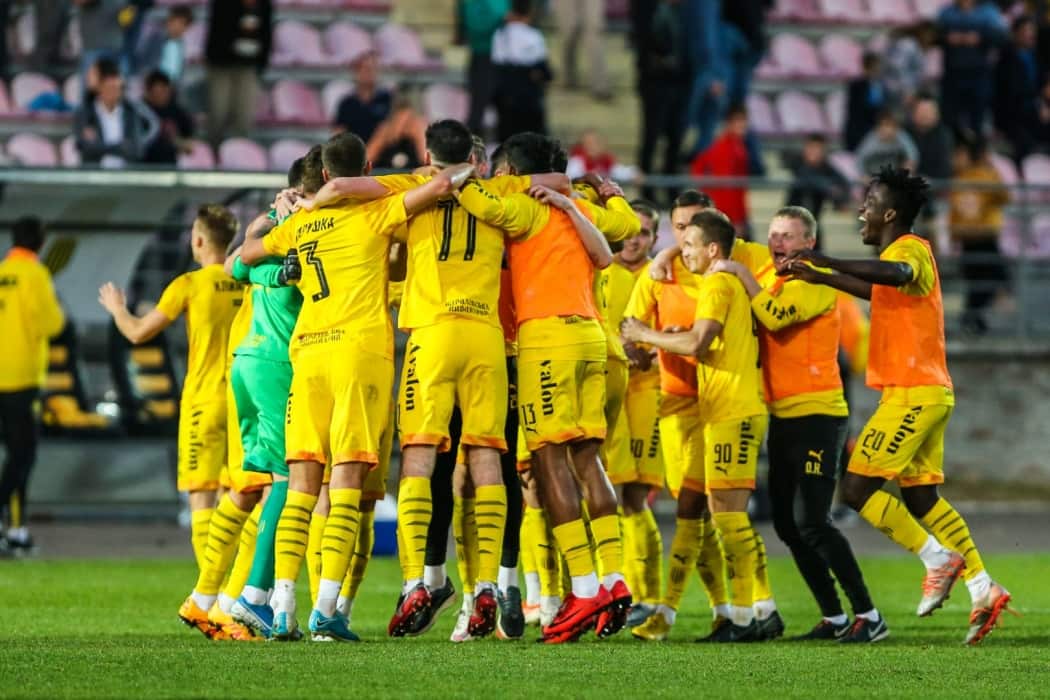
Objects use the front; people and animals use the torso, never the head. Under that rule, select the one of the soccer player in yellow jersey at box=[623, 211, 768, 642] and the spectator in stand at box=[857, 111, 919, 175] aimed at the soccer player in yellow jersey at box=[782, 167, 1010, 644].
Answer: the spectator in stand

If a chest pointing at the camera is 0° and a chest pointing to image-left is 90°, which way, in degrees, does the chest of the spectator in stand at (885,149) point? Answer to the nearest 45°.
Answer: approximately 0°

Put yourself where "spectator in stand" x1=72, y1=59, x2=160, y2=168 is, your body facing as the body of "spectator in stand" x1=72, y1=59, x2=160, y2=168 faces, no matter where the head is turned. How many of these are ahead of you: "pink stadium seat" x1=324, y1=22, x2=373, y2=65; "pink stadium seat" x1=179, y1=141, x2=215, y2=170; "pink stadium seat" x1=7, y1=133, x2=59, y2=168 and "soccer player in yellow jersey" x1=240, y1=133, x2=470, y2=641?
1

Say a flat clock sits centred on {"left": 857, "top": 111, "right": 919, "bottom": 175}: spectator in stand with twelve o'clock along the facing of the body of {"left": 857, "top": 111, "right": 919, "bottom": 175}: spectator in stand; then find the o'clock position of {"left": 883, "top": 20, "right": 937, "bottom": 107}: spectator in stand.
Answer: {"left": 883, "top": 20, "right": 937, "bottom": 107}: spectator in stand is roughly at 6 o'clock from {"left": 857, "top": 111, "right": 919, "bottom": 175}: spectator in stand.

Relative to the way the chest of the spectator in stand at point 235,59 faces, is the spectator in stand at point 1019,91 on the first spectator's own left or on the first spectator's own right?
on the first spectator's own left

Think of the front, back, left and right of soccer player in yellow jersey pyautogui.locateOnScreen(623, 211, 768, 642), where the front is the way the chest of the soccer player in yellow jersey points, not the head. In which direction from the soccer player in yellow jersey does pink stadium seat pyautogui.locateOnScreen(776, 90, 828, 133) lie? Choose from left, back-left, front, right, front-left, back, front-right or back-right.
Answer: right

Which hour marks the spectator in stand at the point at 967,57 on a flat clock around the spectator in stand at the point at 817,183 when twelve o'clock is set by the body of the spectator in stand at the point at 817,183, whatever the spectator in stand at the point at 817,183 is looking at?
the spectator in stand at the point at 967,57 is roughly at 7 o'clock from the spectator in stand at the point at 817,183.

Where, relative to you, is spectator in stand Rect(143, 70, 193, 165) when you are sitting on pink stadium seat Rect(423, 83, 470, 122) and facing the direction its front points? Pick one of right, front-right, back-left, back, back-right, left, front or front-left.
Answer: front-right

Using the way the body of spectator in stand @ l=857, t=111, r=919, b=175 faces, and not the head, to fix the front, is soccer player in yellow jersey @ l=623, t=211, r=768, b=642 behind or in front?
in front

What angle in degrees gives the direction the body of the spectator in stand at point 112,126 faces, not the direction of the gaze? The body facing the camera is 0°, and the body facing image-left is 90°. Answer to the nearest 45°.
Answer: approximately 0°

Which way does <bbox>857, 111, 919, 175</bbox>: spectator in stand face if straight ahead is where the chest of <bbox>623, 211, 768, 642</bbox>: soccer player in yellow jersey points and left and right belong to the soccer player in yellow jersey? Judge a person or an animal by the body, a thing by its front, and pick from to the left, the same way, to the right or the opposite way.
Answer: to the left

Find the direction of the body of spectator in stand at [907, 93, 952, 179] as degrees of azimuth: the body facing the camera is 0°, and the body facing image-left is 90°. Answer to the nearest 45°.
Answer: approximately 45°

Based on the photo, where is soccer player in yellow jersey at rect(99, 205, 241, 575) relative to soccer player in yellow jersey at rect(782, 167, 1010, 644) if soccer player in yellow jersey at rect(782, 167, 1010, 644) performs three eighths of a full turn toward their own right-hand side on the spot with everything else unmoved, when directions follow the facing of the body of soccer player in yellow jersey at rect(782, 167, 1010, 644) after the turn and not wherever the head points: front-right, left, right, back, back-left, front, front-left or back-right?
back-left

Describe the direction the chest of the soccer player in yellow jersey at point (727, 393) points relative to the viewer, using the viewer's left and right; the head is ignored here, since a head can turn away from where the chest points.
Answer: facing to the left of the viewer

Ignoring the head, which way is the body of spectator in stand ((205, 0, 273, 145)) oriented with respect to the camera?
toward the camera
